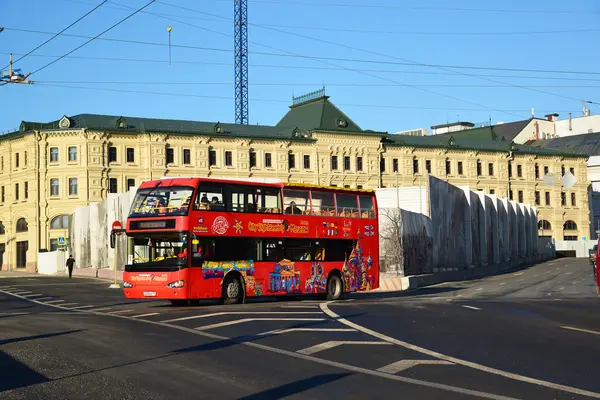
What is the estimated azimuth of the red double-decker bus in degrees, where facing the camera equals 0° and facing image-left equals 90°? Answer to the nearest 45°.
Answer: approximately 45°
